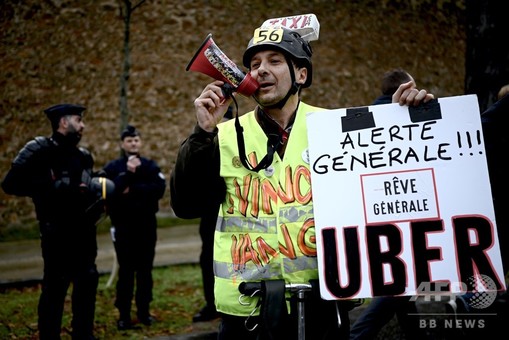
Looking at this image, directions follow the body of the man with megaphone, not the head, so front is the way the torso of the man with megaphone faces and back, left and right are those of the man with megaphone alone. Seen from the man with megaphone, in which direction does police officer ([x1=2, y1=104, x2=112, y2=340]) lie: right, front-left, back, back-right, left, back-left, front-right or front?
back-right

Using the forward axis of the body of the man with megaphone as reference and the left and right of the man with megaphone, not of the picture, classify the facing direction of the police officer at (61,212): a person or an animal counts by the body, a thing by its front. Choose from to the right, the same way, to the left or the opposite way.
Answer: to the left

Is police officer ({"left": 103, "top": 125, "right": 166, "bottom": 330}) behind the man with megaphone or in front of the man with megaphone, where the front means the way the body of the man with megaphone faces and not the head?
behind

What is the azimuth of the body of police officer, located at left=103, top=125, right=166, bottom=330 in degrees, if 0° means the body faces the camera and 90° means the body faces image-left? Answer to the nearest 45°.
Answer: approximately 0°

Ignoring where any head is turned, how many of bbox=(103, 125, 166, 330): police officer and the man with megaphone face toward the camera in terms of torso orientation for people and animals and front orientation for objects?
2

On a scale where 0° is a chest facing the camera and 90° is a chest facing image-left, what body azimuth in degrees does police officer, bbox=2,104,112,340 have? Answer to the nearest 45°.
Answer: approximately 315°

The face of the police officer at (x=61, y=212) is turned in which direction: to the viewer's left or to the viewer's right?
to the viewer's right

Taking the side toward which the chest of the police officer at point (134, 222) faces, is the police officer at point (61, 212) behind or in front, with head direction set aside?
in front

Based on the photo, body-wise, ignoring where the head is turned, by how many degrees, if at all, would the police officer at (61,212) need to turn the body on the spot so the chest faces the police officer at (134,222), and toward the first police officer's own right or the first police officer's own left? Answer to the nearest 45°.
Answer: approximately 90° to the first police officer's own left
